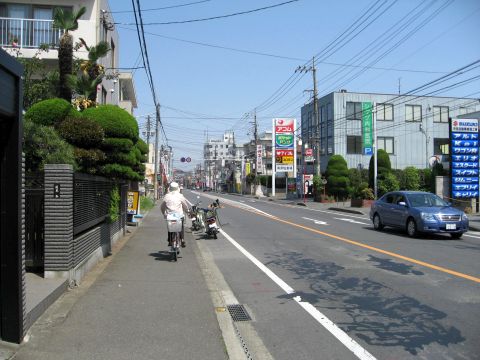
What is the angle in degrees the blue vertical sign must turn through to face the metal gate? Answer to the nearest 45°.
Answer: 0° — it already faces it

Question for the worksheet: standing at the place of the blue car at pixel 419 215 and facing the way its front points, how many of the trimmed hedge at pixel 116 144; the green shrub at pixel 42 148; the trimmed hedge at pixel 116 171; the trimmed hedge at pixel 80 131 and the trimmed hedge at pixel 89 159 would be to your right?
5

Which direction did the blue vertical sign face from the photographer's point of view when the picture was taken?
facing the viewer

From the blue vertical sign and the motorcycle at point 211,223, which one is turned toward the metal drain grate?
the blue vertical sign

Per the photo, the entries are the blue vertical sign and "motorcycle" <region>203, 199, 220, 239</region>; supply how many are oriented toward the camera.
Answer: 1

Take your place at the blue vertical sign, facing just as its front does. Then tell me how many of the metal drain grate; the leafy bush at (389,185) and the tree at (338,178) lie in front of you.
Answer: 1

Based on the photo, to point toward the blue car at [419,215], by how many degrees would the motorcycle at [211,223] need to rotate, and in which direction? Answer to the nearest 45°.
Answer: approximately 90° to its right

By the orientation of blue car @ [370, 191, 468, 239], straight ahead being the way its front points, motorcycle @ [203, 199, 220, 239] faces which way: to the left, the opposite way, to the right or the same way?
the opposite way

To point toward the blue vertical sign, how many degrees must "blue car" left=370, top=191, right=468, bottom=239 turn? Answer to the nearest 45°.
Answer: approximately 135° to its left

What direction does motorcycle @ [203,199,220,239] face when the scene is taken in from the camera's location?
facing away from the viewer

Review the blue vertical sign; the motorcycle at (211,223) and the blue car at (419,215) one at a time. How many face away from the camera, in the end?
1

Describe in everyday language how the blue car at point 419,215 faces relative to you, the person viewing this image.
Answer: facing the viewer and to the right of the viewer

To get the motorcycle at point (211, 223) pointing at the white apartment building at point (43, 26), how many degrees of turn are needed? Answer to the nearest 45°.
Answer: approximately 45° to its left

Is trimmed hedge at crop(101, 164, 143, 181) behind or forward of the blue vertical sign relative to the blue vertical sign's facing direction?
forward
